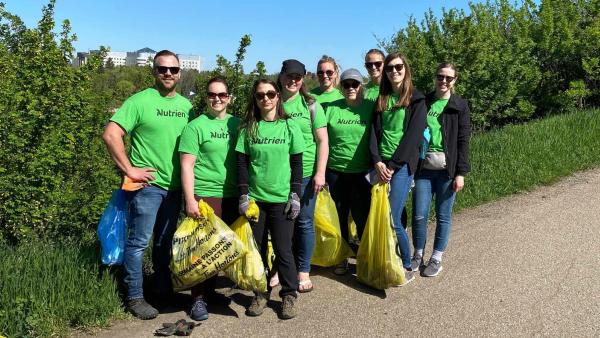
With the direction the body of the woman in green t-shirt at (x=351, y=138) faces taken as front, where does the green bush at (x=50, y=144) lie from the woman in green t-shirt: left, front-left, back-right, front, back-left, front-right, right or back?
right

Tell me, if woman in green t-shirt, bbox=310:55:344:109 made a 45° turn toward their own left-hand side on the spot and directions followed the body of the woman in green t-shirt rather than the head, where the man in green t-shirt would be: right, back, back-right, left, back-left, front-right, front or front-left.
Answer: right

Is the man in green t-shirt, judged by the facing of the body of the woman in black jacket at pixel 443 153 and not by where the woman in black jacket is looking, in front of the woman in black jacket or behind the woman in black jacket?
in front

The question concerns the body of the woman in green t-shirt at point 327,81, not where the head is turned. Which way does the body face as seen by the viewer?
toward the camera

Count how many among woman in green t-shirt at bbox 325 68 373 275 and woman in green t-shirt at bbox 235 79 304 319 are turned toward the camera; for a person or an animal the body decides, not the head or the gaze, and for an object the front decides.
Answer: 2

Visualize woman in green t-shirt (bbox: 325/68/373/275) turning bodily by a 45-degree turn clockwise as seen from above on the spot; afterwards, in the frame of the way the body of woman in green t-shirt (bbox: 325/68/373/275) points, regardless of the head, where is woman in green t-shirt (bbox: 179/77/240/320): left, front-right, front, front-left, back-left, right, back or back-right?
front

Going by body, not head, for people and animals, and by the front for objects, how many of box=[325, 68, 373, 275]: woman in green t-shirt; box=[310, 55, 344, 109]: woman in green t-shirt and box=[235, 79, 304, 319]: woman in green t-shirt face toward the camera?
3

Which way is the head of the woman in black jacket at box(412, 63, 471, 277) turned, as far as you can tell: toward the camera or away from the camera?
toward the camera

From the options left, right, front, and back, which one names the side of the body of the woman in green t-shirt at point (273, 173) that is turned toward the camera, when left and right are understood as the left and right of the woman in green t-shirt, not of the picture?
front

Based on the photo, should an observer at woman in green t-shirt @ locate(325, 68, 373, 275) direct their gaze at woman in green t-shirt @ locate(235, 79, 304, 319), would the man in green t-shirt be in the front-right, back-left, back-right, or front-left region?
front-right

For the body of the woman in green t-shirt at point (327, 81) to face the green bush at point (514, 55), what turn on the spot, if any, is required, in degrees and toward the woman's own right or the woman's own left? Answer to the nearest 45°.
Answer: approximately 135° to the woman's own left

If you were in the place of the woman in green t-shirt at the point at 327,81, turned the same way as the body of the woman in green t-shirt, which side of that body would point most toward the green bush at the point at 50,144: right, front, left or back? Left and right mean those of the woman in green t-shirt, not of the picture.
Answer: right

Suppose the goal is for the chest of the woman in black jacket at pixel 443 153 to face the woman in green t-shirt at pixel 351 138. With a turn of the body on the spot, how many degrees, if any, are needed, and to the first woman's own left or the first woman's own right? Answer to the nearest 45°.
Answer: approximately 45° to the first woman's own right

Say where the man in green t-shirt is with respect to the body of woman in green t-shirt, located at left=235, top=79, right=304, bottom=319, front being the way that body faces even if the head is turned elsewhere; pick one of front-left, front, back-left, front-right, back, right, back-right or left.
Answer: right
